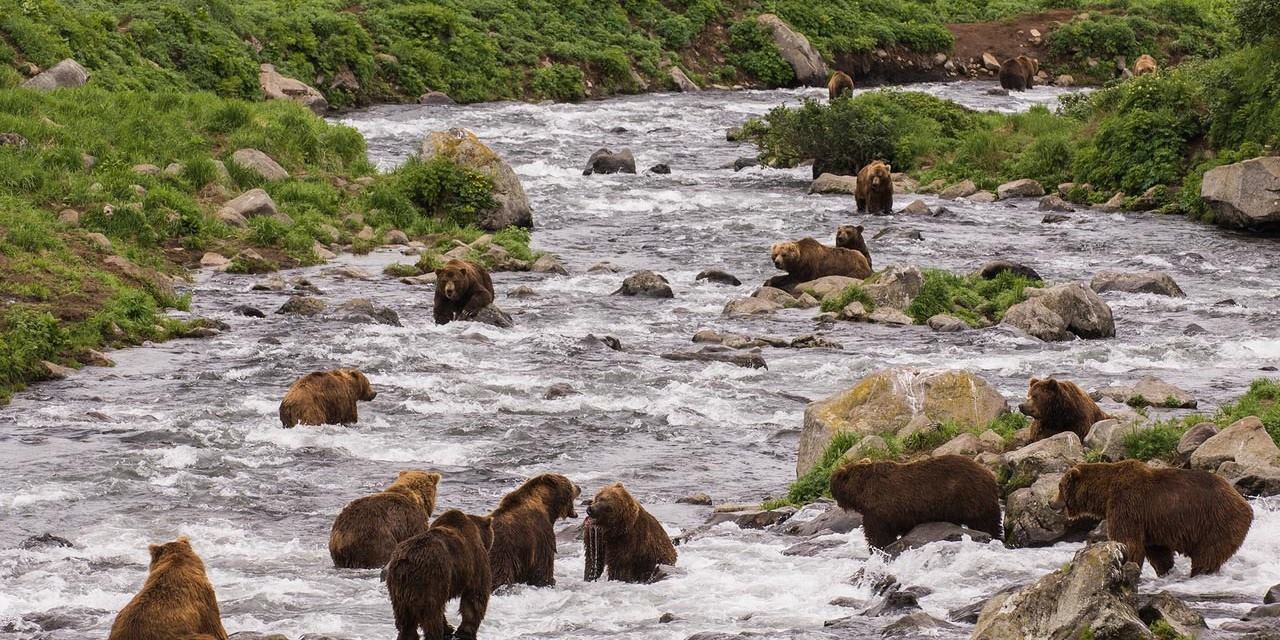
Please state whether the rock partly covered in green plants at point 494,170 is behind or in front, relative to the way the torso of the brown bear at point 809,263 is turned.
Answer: in front

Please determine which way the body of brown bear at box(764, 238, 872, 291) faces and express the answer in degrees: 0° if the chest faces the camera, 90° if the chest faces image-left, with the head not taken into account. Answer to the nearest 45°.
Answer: approximately 90°

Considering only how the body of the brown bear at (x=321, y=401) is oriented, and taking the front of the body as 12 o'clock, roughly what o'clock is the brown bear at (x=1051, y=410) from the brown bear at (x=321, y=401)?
the brown bear at (x=1051, y=410) is roughly at 1 o'clock from the brown bear at (x=321, y=401).

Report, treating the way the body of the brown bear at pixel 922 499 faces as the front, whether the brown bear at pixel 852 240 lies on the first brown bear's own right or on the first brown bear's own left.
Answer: on the first brown bear's own right

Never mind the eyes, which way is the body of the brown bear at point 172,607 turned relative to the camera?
away from the camera

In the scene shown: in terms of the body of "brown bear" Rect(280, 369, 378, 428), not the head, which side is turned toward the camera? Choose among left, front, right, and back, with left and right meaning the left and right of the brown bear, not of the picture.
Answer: right

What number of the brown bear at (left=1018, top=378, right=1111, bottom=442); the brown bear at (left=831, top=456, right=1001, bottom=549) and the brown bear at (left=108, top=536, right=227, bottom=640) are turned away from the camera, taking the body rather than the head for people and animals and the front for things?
1

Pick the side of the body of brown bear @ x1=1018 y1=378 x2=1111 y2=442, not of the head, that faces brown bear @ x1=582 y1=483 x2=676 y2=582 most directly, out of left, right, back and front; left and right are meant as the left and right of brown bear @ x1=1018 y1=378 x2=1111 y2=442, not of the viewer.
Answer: front

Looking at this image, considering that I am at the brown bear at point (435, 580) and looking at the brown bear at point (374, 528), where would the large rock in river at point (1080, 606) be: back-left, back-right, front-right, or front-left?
back-right

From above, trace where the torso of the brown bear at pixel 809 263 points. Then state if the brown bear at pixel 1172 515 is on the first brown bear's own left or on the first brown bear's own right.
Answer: on the first brown bear's own left

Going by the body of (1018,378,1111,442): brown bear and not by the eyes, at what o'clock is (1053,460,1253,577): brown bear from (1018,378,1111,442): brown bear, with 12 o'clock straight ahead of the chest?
(1053,460,1253,577): brown bear is roughly at 10 o'clock from (1018,378,1111,442): brown bear.

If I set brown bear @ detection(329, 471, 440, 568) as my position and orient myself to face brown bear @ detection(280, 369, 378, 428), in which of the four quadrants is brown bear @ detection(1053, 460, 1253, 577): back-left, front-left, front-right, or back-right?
back-right

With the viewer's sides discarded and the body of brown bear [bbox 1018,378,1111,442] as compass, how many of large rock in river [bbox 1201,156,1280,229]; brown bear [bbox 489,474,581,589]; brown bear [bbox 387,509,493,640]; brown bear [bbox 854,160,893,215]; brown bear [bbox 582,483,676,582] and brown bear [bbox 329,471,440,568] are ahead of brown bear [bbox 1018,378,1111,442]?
4

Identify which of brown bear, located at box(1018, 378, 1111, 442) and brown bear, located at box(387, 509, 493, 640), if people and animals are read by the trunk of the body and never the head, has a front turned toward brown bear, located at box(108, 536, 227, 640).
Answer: brown bear, located at box(1018, 378, 1111, 442)

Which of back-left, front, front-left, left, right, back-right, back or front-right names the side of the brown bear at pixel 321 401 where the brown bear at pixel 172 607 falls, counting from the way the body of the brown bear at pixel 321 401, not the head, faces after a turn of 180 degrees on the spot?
left

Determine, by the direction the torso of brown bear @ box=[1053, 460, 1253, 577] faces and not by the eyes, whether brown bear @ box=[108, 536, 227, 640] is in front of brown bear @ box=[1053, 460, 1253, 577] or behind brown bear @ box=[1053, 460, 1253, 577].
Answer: in front

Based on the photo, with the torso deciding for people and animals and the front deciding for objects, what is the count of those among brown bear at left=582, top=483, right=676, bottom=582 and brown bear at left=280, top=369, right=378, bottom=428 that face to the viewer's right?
1

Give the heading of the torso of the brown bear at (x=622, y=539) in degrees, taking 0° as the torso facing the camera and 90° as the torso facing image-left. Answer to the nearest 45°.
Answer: approximately 45°
